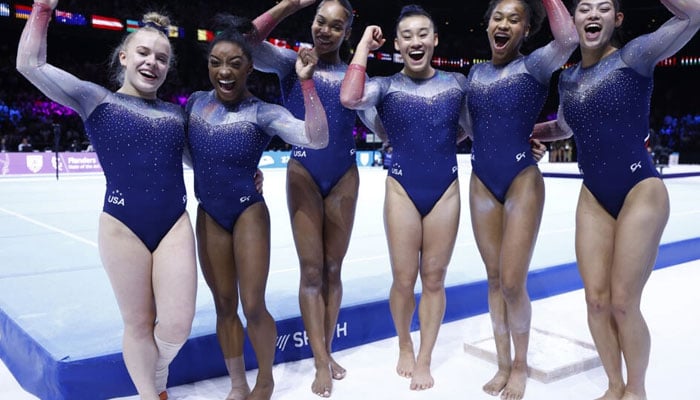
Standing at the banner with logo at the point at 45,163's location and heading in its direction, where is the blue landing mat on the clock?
The blue landing mat is roughly at 12 o'clock from the banner with logo.

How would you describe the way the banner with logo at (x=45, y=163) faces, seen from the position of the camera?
facing the viewer
